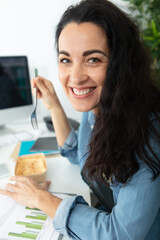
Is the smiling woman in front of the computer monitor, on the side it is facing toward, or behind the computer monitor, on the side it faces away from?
in front

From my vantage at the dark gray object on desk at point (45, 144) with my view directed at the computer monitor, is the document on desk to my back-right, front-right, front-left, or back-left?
back-left

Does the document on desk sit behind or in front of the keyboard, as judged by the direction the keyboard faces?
in front

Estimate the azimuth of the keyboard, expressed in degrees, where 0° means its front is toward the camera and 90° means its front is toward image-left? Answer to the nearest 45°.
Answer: approximately 315°

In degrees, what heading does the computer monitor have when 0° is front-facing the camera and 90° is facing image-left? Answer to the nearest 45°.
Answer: approximately 315°
